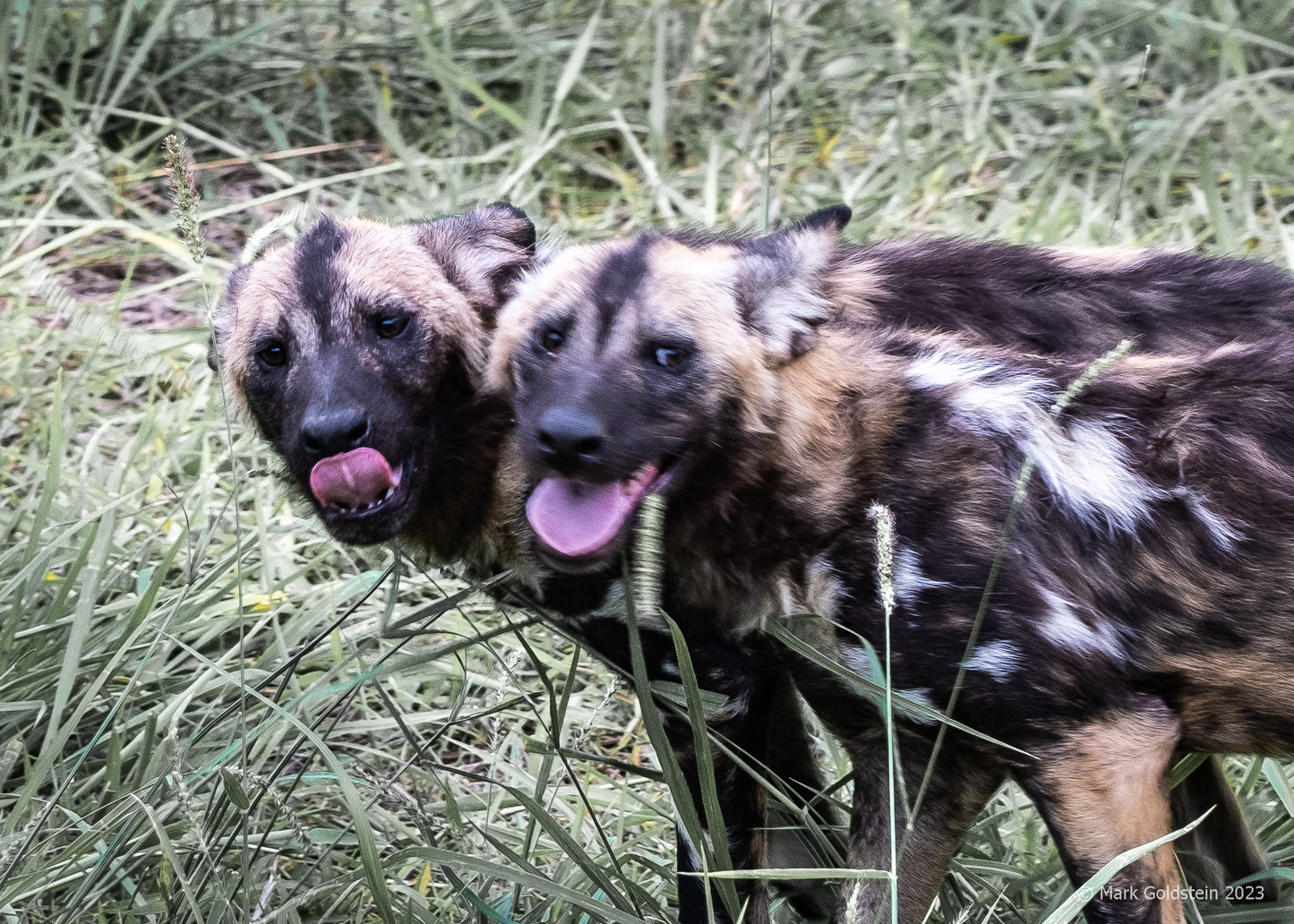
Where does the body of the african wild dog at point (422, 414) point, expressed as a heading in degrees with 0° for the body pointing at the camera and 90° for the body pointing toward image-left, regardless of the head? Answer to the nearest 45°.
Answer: approximately 45°
